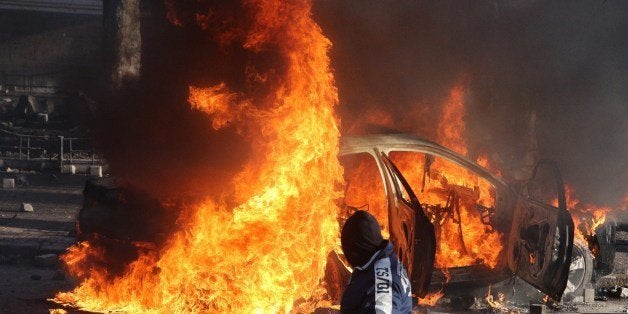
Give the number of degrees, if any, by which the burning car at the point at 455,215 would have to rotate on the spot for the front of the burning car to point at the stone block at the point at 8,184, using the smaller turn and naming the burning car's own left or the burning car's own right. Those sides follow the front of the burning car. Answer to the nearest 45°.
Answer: approximately 135° to the burning car's own left

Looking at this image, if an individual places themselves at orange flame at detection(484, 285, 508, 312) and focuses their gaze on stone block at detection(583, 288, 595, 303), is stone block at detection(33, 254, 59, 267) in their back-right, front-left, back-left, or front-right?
back-left

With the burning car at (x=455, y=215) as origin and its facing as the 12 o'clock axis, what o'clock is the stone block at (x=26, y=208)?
The stone block is roughly at 7 o'clock from the burning car.

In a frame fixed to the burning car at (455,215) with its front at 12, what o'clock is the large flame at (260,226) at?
The large flame is roughly at 5 o'clock from the burning car.

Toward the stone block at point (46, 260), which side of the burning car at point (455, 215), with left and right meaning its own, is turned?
back

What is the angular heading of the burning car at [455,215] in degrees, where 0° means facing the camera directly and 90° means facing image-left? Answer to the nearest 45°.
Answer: approximately 270°

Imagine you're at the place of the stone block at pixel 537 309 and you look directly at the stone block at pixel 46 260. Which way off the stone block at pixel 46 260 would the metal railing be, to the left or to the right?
right

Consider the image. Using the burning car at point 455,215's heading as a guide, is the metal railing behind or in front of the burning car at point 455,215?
behind

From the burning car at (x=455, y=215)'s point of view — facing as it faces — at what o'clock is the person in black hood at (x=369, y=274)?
The person in black hood is roughly at 3 o'clock from the burning car.
